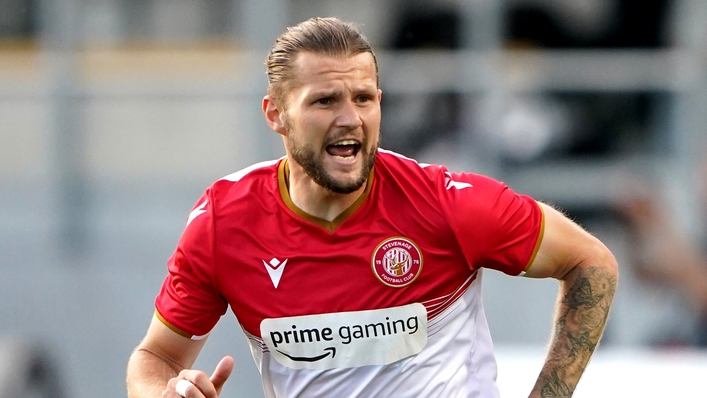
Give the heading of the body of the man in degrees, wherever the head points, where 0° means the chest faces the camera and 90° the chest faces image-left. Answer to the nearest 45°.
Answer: approximately 0°
